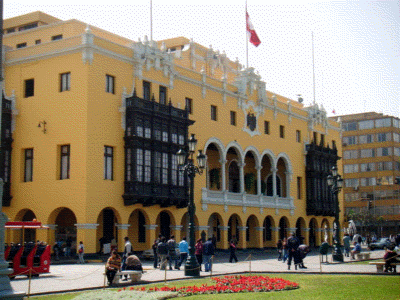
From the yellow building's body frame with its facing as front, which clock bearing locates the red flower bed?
The red flower bed is roughly at 1 o'clock from the yellow building.

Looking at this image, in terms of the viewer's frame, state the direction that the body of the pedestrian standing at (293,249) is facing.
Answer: away from the camera

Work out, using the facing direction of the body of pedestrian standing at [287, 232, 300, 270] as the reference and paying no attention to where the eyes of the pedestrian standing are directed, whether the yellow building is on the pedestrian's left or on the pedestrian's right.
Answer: on the pedestrian's left

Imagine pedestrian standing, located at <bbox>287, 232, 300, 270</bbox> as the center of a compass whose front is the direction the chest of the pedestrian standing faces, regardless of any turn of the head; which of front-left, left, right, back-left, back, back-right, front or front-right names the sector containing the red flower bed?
back

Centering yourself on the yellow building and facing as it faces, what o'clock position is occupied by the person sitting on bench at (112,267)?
The person sitting on bench is roughly at 1 o'clock from the yellow building.

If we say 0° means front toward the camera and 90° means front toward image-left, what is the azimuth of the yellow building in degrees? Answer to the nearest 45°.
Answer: approximately 315°
